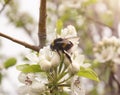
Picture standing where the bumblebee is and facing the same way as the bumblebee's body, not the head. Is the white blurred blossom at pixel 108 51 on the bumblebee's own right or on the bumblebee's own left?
on the bumblebee's own right
